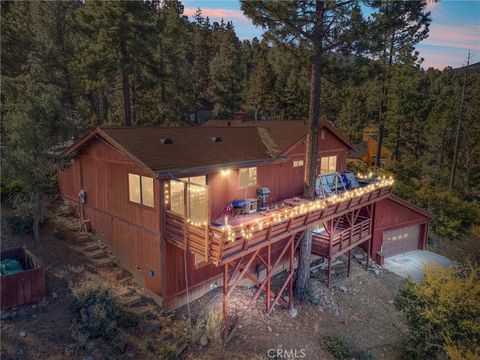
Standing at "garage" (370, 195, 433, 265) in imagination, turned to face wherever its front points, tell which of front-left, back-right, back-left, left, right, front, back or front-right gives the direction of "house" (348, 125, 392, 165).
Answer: back-left

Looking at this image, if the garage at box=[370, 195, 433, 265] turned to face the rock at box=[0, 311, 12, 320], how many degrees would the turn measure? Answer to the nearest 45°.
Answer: approximately 90° to its right

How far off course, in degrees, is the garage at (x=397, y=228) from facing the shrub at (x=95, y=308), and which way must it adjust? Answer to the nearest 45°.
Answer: approximately 90° to its right

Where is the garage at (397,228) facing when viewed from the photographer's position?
facing the viewer and to the right of the viewer

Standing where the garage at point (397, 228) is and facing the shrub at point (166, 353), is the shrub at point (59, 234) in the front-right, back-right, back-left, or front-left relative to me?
front-right

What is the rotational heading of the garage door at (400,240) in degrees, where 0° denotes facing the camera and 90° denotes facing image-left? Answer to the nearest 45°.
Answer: approximately 315°

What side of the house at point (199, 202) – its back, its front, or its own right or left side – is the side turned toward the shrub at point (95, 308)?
right

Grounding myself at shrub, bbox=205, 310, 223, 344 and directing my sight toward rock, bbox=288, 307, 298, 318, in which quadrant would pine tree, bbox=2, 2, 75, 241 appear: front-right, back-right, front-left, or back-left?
back-left

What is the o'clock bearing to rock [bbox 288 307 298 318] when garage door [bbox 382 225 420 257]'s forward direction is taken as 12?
The rock is roughly at 2 o'clock from the garage door.

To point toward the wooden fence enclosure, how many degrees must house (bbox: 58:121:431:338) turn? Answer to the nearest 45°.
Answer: approximately 90° to its right

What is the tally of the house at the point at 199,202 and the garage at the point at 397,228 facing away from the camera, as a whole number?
0

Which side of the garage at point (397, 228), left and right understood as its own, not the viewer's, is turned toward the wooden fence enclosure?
right
